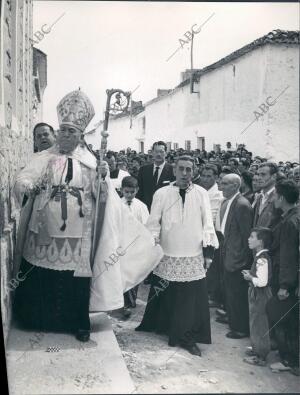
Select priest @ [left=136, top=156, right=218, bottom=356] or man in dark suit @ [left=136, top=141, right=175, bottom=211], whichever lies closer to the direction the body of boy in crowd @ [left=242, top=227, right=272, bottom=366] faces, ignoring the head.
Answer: the priest

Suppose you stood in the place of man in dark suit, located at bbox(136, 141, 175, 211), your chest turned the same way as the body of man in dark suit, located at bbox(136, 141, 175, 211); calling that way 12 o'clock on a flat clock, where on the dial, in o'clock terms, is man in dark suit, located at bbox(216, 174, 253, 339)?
man in dark suit, located at bbox(216, 174, 253, 339) is roughly at 11 o'clock from man in dark suit, located at bbox(136, 141, 175, 211).

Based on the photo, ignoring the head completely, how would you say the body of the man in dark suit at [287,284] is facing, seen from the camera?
to the viewer's left

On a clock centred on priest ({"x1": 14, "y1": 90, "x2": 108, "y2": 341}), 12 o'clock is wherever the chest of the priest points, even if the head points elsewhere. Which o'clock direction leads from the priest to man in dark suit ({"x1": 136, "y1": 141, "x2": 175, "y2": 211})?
The man in dark suit is roughly at 7 o'clock from the priest.

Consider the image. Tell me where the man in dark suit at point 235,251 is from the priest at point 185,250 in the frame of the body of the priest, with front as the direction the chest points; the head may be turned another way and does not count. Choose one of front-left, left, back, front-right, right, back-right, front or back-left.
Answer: back-left

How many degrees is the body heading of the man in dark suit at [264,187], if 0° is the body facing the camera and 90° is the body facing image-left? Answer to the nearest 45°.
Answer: approximately 45°

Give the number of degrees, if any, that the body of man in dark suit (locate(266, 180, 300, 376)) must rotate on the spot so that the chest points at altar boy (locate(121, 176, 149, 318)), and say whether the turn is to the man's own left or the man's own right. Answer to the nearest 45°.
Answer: approximately 45° to the man's own right

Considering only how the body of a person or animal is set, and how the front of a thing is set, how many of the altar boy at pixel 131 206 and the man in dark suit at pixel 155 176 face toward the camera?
2

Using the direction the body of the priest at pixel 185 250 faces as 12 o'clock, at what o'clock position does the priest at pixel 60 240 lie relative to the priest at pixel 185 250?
the priest at pixel 60 240 is roughly at 2 o'clock from the priest at pixel 185 250.

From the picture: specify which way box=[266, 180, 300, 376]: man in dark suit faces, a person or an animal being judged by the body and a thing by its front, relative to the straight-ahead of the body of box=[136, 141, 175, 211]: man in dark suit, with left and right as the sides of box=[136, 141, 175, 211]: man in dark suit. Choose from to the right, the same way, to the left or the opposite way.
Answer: to the right
